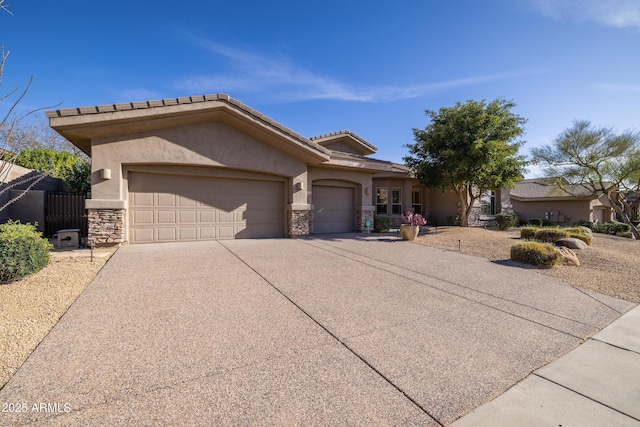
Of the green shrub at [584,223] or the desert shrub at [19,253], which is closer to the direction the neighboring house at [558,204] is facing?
the green shrub

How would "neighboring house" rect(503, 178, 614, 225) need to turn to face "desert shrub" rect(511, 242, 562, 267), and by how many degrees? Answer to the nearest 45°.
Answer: approximately 45° to its right

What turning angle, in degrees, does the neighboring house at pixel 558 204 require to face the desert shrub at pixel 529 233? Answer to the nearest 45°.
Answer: approximately 45° to its right

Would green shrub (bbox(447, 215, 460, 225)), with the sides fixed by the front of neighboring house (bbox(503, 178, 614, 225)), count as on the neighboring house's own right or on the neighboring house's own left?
on the neighboring house's own right

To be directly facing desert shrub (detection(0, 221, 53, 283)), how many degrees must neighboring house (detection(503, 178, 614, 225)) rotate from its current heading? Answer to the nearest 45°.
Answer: approximately 45° to its right

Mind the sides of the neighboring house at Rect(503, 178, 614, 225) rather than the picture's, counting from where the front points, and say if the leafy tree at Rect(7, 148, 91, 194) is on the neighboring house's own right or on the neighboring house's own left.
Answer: on the neighboring house's own right

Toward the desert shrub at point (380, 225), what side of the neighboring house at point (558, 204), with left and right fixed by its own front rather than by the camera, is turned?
right

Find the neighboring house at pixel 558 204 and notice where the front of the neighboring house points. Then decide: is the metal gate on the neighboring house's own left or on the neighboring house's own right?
on the neighboring house's own right

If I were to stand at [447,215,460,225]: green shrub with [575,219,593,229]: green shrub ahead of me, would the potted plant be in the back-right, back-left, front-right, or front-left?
back-right

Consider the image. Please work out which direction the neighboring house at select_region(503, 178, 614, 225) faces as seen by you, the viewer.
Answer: facing the viewer and to the right of the viewer

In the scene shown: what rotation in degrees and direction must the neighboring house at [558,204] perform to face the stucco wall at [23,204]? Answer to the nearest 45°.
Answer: approximately 90° to its right

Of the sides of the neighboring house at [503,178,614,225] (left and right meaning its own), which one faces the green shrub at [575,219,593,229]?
front

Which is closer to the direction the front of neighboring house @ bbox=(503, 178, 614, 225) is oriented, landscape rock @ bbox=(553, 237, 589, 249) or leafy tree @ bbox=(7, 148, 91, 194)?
the landscape rock
